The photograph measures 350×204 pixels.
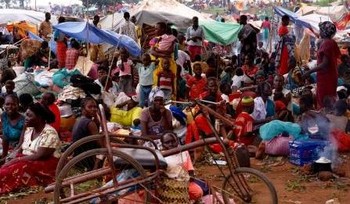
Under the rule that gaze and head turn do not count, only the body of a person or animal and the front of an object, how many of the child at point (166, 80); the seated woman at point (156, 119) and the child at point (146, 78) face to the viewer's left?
0

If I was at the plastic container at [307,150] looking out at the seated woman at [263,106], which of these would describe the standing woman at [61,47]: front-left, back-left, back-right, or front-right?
front-left

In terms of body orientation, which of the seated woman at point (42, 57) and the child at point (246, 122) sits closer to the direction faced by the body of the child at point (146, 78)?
the child

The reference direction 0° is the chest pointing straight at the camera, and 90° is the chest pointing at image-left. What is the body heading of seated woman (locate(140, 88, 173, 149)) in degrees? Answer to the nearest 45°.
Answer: approximately 0°

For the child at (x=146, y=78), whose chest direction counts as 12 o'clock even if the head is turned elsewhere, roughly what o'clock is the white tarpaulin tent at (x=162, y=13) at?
The white tarpaulin tent is roughly at 6 o'clock from the child.

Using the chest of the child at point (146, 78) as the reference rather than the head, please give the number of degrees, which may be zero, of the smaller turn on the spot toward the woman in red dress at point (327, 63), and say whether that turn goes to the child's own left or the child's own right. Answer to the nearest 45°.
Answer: approximately 45° to the child's own left

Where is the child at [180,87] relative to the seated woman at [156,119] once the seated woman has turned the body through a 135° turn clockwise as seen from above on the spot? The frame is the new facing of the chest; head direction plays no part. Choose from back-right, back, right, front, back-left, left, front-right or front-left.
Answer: front-right

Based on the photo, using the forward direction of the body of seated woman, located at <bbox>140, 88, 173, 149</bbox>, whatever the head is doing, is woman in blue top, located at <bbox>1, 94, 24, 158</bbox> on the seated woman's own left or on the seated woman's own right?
on the seated woman's own right

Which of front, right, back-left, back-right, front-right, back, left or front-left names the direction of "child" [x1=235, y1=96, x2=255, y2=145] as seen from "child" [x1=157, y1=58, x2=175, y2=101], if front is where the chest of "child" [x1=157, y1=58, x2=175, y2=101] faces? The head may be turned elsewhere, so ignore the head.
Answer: front-left

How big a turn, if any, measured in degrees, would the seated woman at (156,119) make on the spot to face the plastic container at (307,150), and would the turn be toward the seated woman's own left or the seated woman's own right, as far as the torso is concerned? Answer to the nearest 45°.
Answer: approximately 90° to the seated woman's own left

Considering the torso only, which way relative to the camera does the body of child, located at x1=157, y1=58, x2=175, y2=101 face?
toward the camera
